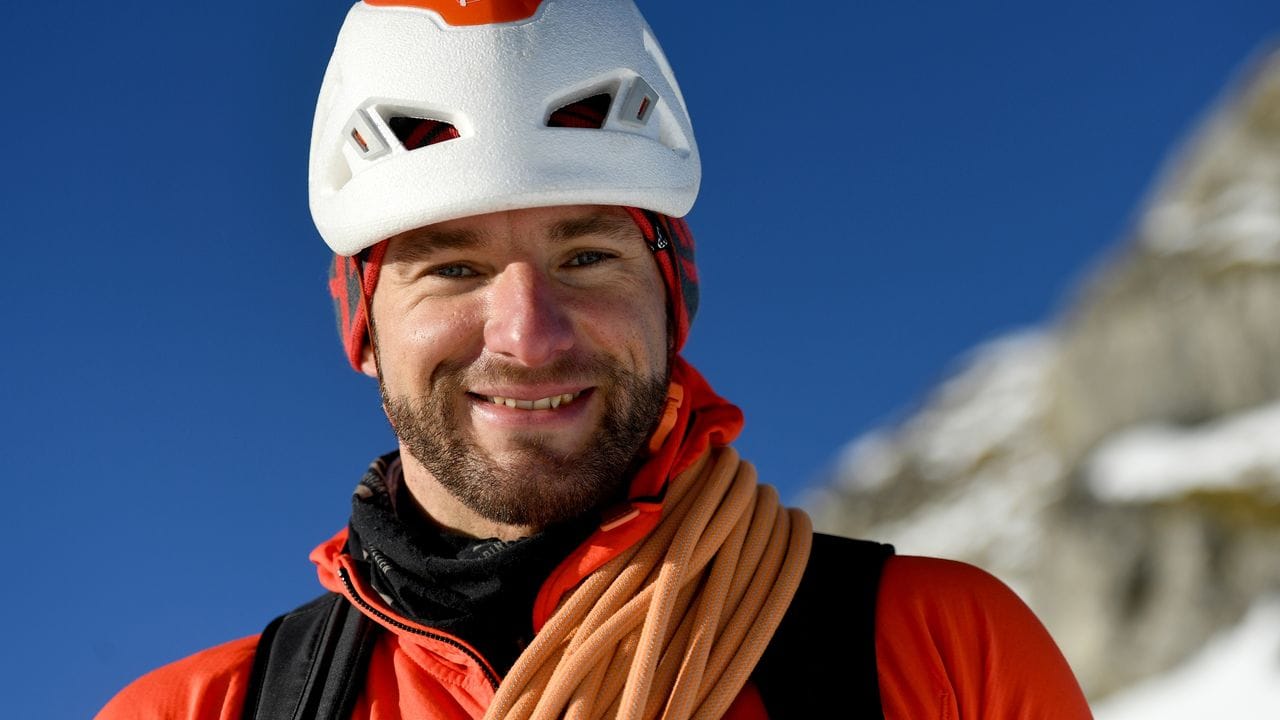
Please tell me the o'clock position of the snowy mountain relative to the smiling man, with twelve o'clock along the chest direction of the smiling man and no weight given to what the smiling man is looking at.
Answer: The snowy mountain is roughly at 7 o'clock from the smiling man.

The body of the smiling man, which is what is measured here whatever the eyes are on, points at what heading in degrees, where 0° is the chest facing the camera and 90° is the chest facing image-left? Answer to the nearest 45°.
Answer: approximately 0°

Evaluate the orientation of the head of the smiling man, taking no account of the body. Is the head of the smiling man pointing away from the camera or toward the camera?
toward the camera
